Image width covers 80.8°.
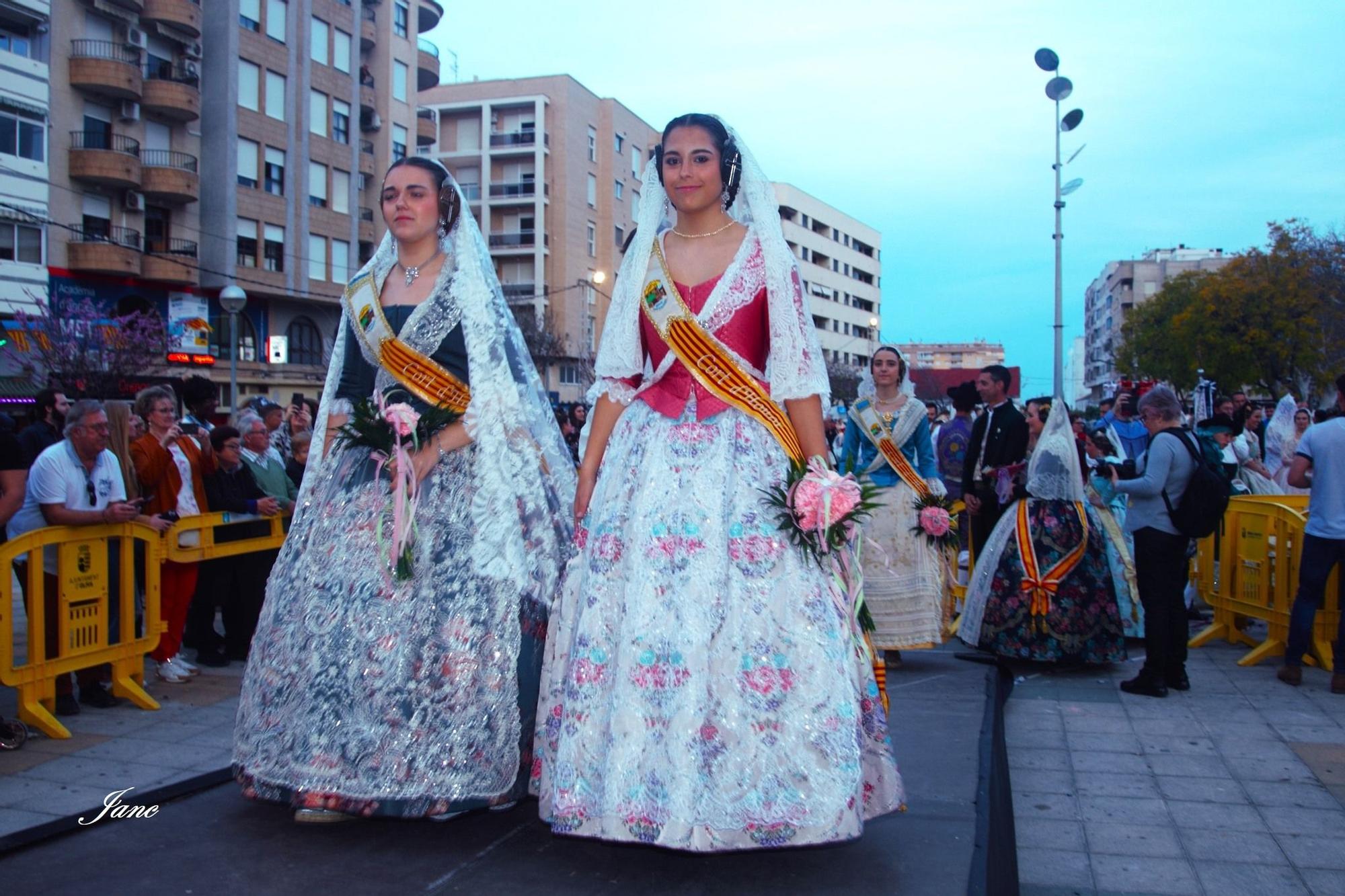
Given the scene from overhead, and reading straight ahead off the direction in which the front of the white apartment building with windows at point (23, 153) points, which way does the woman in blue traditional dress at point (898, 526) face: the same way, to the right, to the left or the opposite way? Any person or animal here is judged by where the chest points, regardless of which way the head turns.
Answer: to the right

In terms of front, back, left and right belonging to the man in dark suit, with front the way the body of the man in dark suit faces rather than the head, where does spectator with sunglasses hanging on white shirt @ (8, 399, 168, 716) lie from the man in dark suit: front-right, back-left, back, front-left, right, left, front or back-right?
front

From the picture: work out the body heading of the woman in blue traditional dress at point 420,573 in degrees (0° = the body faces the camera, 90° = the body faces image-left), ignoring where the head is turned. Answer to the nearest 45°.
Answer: approximately 45°

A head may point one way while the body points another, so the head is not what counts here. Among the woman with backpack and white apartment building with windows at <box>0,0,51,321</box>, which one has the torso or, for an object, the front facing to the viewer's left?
the woman with backpack

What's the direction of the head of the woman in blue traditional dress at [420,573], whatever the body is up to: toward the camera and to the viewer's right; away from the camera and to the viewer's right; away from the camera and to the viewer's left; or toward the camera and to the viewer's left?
toward the camera and to the viewer's left

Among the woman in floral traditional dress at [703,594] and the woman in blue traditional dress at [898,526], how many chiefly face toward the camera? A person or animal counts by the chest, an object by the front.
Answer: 2

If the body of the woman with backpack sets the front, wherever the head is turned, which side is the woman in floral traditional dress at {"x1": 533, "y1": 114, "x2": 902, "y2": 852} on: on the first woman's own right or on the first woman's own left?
on the first woman's own left

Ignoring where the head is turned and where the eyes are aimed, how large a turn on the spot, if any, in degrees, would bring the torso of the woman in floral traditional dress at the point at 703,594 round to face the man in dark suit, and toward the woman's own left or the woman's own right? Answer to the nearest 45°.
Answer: approximately 135° to the woman's own left

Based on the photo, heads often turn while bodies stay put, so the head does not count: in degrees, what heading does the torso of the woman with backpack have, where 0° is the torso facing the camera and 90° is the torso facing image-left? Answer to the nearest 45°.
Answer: approximately 90°

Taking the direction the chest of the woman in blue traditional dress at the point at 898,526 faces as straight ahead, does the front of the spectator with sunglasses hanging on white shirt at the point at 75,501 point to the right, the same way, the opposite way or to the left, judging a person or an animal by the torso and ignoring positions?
to the left

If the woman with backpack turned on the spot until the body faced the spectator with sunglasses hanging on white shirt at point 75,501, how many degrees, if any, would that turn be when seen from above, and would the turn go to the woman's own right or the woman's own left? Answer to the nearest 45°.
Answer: approximately 45° to the woman's own left

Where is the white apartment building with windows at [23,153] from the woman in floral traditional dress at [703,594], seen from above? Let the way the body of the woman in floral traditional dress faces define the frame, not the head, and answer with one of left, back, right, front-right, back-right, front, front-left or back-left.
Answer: back-right

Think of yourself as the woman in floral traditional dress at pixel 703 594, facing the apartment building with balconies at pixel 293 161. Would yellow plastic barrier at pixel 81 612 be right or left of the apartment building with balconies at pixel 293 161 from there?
left

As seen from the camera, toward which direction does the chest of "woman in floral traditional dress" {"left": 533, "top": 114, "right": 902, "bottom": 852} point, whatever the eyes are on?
toward the camera

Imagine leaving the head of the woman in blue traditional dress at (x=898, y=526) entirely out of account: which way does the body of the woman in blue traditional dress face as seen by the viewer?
toward the camera

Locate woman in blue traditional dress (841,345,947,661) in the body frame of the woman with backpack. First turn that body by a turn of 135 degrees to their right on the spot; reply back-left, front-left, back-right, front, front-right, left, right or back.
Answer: back-left

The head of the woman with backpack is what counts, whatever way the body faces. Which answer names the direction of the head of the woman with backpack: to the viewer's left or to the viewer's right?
to the viewer's left
